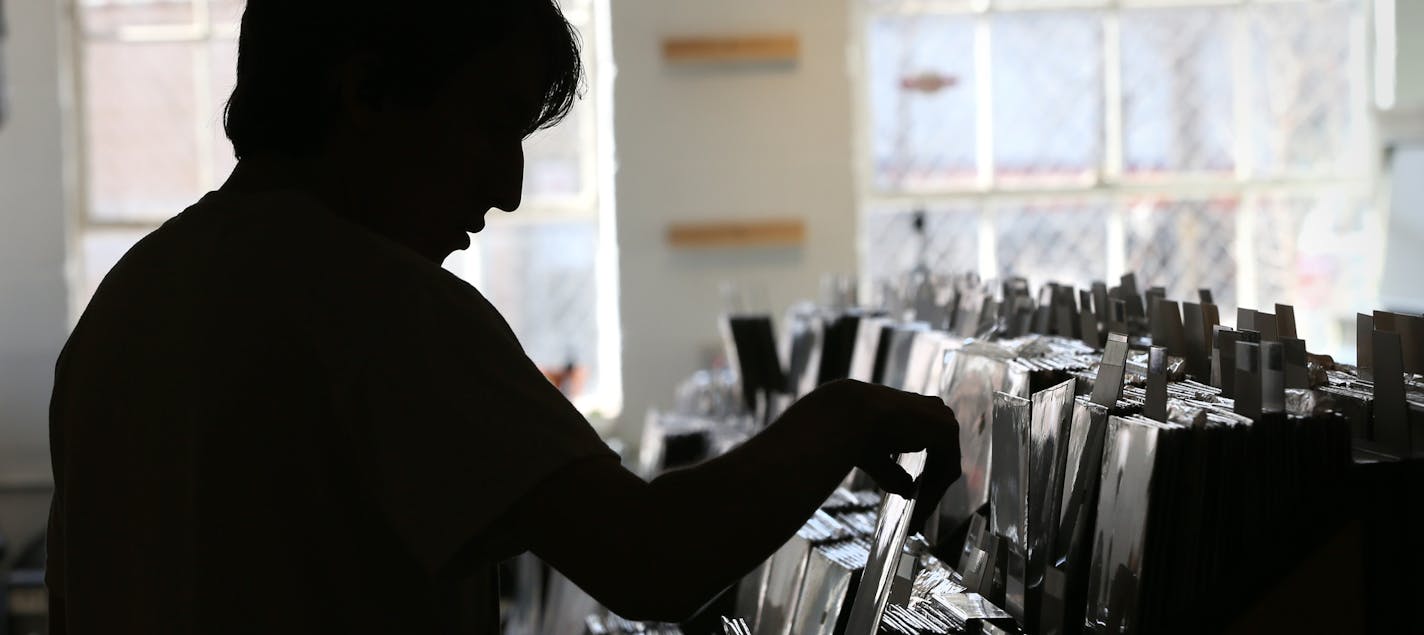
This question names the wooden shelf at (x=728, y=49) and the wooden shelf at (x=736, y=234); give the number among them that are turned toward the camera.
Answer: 2

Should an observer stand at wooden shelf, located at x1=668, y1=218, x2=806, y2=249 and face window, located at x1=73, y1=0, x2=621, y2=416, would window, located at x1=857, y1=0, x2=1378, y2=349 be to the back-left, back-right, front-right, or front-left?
back-right

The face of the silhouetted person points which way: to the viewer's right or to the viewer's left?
to the viewer's right

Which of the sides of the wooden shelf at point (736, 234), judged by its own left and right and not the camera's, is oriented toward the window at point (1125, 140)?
left

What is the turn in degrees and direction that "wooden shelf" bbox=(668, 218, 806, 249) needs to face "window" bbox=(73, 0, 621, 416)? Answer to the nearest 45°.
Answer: approximately 90° to its right

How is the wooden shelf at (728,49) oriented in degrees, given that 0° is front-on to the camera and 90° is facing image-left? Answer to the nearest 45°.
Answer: approximately 0°

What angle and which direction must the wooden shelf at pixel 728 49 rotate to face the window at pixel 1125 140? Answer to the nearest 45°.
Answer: approximately 90° to its left

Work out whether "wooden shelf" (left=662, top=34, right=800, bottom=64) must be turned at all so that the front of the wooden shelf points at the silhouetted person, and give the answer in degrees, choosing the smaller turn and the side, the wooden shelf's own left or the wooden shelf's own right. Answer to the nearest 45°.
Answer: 0° — it already faces them

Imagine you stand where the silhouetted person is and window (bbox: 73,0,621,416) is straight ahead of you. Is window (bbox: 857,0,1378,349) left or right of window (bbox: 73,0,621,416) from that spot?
right

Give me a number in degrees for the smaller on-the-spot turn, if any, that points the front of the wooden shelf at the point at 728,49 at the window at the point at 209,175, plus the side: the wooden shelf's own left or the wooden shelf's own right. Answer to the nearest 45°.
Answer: approximately 90° to the wooden shelf's own right

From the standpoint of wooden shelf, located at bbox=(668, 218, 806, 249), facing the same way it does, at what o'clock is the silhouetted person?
The silhouetted person is roughly at 12 o'clock from the wooden shelf.
